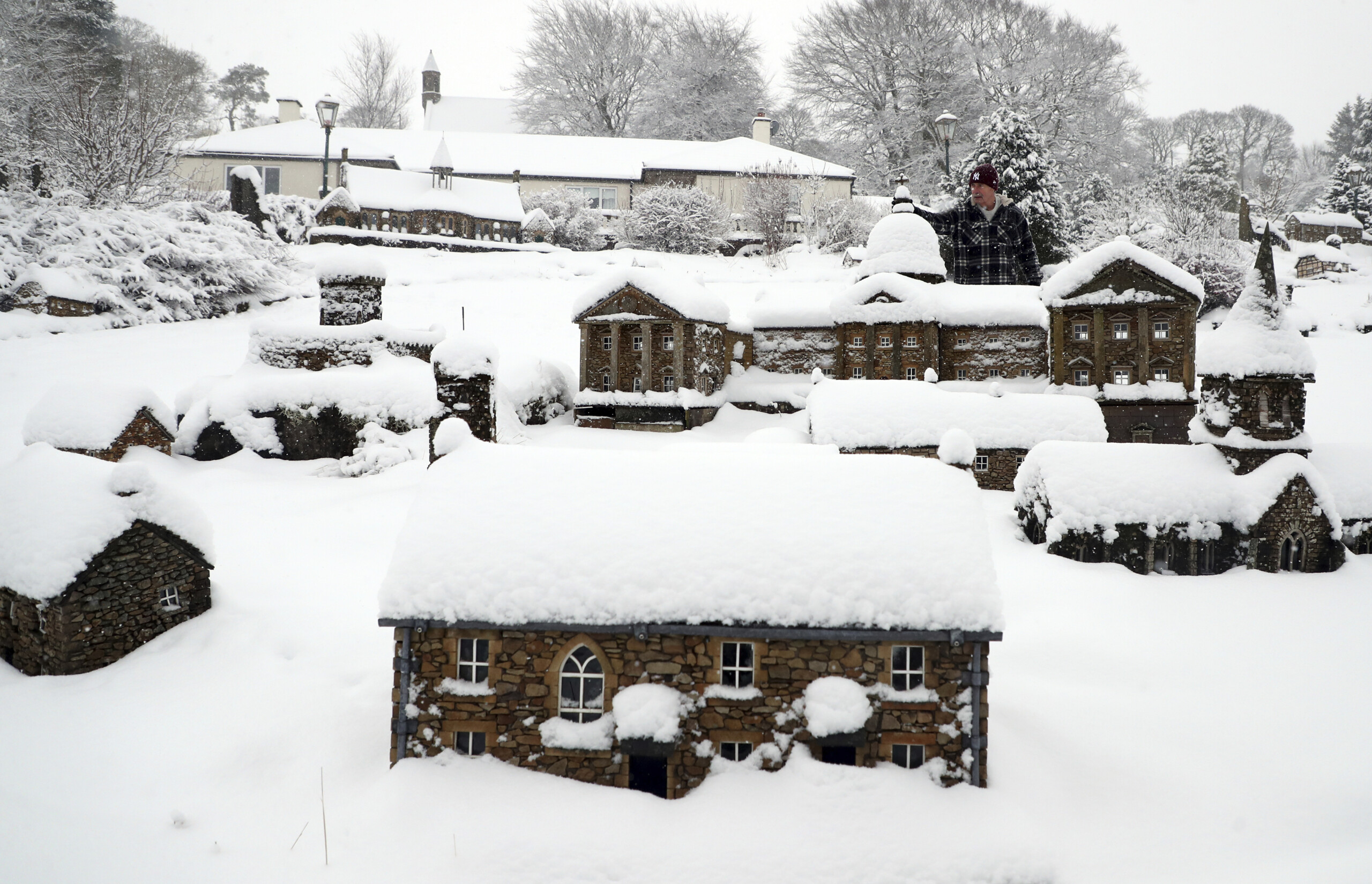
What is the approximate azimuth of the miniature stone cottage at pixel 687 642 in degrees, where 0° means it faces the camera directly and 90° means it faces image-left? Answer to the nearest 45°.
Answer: approximately 0°

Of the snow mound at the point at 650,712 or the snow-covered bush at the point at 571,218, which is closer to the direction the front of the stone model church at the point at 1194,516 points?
the snow mound

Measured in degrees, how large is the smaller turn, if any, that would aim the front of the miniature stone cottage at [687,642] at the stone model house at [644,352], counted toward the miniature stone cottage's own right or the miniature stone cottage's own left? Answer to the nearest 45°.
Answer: approximately 180°

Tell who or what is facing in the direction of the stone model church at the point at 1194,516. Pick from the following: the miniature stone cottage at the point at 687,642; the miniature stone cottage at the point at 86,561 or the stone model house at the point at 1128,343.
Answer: the stone model house at the point at 1128,343

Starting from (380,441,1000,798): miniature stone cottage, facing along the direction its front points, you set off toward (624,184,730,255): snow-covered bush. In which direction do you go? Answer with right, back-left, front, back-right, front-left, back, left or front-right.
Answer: back
